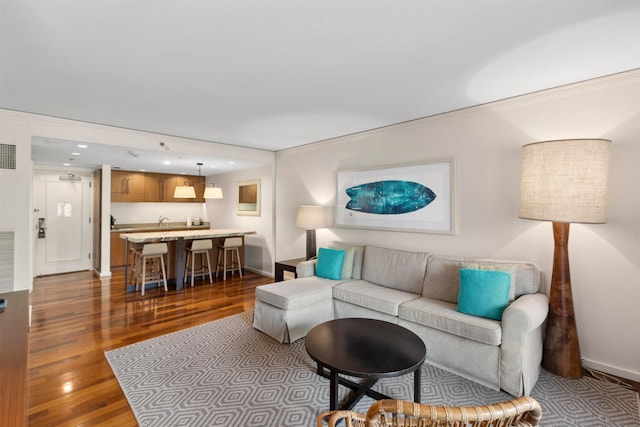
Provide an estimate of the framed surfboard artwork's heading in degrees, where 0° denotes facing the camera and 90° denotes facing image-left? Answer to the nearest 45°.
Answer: approximately 45°

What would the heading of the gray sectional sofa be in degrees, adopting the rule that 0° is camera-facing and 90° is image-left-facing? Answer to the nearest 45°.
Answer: approximately 45°

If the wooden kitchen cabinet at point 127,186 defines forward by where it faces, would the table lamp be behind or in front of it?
in front

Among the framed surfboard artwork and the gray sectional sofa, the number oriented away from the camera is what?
0

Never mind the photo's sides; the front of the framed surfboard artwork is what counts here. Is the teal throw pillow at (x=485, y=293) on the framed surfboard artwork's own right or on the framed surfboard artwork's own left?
on the framed surfboard artwork's own left

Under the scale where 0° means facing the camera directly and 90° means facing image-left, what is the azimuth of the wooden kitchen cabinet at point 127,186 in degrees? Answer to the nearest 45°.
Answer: approximately 0°

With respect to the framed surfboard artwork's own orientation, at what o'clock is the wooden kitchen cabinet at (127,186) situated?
The wooden kitchen cabinet is roughly at 2 o'clock from the framed surfboard artwork.

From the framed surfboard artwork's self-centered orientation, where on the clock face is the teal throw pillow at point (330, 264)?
The teal throw pillow is roughly at 1 o'clock from the framed surfboard artwork.

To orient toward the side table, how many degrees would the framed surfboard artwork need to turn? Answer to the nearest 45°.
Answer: approximately 45° to its right
